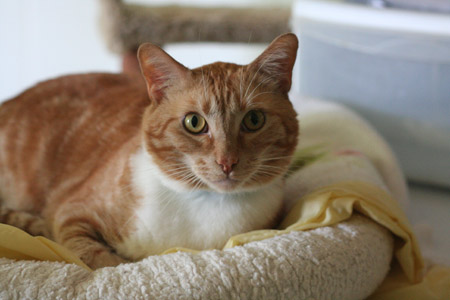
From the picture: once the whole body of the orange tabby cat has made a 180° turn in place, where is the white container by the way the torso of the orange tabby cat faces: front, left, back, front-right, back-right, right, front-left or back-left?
right

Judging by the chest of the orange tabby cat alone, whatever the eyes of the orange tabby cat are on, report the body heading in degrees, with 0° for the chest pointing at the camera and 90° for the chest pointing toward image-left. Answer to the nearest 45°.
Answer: approximately 315°

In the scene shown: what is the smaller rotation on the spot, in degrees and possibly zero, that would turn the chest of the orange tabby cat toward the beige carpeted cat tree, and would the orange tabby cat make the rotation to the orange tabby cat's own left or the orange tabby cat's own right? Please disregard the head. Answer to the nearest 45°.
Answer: approximately 135° to the orange tabby cat's own left
